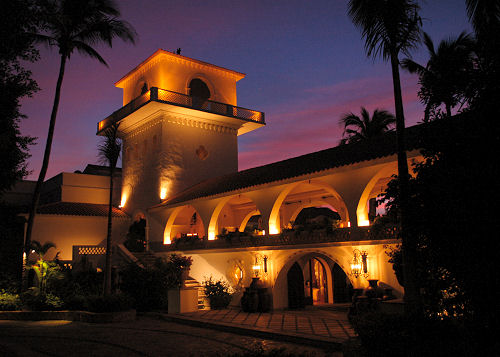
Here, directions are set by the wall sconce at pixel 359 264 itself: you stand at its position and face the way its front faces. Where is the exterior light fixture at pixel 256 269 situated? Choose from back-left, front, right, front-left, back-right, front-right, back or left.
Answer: right

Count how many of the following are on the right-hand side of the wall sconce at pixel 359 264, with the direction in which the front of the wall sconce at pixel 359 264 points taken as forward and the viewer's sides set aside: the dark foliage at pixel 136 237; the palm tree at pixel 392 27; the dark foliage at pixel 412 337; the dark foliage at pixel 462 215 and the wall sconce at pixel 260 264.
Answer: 2

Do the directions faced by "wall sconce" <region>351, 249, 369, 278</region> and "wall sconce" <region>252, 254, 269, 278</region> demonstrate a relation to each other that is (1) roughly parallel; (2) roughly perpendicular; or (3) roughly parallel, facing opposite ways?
roughly parallel

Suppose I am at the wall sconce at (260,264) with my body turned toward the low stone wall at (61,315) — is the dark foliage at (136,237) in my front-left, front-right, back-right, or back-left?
front-right

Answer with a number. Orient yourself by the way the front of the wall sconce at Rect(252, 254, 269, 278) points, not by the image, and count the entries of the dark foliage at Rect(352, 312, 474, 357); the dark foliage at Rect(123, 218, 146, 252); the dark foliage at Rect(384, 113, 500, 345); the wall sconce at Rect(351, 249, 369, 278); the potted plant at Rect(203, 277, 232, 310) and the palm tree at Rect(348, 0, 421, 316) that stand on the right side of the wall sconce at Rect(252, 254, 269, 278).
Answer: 2

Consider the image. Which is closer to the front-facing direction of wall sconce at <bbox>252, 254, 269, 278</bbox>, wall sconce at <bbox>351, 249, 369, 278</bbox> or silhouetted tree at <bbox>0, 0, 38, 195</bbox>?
the silhouetted tree

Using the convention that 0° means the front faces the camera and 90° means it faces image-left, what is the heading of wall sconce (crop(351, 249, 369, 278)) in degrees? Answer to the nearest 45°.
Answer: approximately 45°

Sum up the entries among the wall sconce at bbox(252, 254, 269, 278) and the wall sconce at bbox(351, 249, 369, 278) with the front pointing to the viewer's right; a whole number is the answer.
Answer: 0

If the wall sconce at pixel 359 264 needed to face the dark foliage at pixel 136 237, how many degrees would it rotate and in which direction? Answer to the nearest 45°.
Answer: approximately 90° to its right

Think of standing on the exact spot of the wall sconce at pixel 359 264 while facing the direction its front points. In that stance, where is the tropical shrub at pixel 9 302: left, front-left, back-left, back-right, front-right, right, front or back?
front-right

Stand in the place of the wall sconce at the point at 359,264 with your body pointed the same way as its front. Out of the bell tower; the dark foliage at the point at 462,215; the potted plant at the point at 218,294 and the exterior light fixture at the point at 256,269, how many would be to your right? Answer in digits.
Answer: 3

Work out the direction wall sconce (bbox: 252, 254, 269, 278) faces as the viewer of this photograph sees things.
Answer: facing the viewer and to the left of the viewer

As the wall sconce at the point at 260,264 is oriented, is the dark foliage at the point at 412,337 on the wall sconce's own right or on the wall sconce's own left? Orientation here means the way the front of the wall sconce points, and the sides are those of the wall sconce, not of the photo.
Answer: on the wall sconce's own left

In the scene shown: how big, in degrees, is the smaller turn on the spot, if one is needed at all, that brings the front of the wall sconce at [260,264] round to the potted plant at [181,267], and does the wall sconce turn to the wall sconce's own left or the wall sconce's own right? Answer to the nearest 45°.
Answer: approximately 45° to the wall sconce's own right

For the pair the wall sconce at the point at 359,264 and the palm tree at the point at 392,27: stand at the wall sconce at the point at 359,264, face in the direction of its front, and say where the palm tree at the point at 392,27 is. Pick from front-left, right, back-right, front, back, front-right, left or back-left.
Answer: front-left

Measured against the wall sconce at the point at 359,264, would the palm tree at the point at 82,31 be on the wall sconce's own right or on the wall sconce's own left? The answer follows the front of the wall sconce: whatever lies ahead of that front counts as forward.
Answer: on the wall sconce's own right
